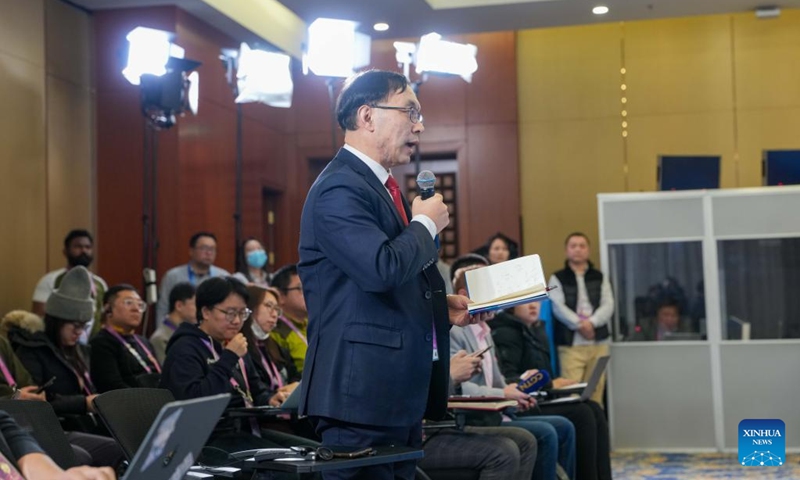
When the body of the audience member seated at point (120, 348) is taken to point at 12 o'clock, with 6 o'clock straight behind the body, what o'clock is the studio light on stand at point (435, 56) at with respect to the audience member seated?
The studio light on stand is roughly at 9 o'clock from the audience member seated.

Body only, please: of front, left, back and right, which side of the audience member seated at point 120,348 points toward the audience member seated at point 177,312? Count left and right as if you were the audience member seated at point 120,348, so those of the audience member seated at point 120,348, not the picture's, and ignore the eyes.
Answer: left

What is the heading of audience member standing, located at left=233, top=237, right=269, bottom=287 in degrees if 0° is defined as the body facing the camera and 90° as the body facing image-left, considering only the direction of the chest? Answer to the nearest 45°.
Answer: approximately 315°

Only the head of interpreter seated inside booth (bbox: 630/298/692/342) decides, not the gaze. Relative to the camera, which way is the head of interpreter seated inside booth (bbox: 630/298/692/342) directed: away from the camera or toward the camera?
toward the camera

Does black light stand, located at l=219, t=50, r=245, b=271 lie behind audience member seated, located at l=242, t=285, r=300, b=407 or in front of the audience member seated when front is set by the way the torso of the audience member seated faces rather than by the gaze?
behind

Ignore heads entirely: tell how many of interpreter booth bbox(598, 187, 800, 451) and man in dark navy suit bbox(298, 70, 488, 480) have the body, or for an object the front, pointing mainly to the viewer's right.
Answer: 1

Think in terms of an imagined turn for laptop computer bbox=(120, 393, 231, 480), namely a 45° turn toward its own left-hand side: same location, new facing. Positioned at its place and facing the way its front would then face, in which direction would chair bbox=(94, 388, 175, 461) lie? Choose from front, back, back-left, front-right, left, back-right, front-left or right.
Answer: right

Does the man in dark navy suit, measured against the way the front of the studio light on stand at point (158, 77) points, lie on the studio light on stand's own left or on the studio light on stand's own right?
on the studio light on stand's own left

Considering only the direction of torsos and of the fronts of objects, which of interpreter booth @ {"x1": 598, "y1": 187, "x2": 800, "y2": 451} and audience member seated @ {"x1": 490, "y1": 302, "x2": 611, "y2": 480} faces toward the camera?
the interpreter booth

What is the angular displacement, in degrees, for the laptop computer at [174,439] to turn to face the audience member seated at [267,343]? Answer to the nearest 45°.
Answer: approximately 45° to its right

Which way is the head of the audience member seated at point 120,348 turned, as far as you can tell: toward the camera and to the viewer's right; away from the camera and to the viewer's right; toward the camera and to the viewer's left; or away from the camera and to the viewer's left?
toward the camera and to the viewer's right

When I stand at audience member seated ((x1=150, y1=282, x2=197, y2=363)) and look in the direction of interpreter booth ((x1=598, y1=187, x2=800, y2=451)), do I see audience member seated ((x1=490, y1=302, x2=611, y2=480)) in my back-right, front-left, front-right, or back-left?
front-right

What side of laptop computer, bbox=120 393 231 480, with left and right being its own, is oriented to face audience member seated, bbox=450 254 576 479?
right

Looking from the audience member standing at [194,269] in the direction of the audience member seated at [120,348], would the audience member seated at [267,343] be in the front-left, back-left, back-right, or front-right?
front-left

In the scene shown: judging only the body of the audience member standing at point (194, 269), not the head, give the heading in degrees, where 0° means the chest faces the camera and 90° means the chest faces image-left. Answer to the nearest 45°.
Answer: approximately 315°
